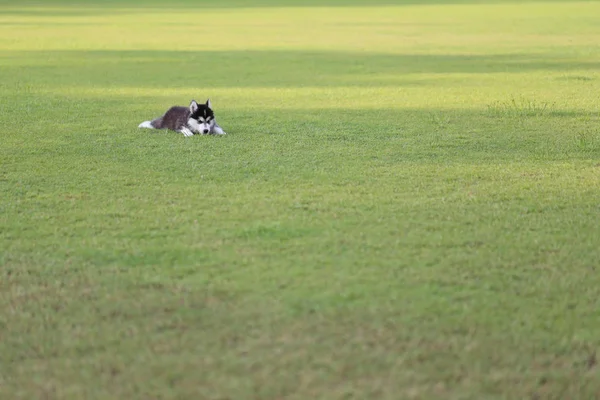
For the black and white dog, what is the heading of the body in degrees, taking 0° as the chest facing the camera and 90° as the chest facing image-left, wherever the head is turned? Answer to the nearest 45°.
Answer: approximately 315°
